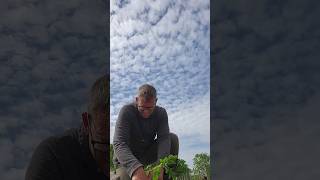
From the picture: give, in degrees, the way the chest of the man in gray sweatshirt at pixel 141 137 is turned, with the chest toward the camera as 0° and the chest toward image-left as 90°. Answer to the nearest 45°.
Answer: approximately 0°
